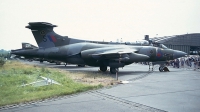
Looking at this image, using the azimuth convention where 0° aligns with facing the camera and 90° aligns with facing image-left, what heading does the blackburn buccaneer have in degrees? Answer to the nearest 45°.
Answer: approximately 270°
